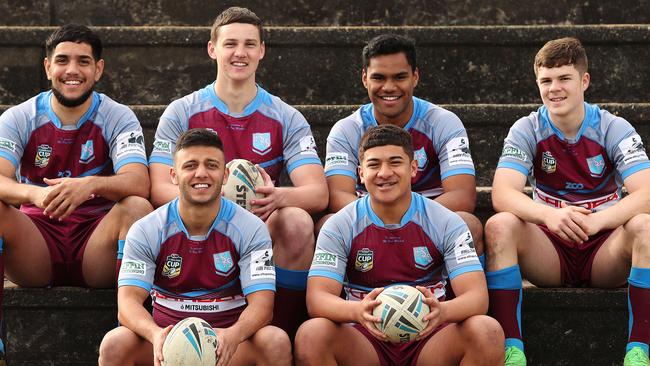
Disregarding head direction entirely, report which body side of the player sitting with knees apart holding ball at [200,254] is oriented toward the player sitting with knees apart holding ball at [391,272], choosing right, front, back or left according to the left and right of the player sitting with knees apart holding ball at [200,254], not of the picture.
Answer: left

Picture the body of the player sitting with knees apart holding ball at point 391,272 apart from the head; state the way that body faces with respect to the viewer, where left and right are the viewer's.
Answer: facing the viewer

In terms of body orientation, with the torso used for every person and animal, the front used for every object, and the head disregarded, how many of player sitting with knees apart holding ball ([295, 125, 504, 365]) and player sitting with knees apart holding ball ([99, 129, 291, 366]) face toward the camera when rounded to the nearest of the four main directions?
2

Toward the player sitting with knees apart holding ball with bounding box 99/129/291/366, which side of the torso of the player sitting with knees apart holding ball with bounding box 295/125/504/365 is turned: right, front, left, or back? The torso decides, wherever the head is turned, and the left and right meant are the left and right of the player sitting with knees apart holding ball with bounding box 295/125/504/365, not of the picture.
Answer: right
